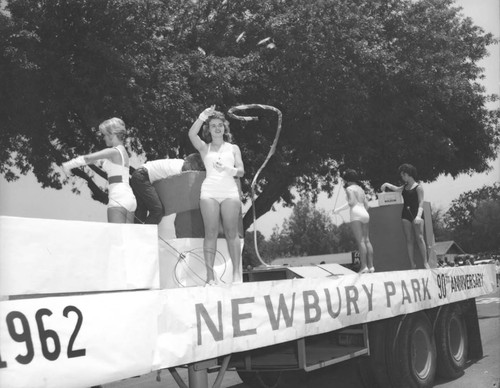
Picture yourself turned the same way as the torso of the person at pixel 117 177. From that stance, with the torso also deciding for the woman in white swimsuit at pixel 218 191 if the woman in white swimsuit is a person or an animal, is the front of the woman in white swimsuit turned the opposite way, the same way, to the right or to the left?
to the left

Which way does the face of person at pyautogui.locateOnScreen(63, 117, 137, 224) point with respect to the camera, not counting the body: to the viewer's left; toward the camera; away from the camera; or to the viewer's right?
to the viewer's left

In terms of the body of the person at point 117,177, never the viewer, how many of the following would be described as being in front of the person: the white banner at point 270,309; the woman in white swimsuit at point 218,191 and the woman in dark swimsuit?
0

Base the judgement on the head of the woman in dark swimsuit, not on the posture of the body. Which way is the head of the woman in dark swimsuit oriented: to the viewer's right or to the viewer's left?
to the viewer's left

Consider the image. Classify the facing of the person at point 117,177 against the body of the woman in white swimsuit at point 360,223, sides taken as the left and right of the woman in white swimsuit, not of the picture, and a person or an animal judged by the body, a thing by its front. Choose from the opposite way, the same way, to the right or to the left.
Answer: to the left

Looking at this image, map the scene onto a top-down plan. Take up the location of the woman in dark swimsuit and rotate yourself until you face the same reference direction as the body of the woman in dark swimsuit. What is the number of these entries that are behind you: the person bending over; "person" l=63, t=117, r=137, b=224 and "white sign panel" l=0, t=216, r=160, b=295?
0

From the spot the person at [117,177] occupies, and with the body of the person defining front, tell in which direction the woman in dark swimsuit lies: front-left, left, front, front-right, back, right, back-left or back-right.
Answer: back-right

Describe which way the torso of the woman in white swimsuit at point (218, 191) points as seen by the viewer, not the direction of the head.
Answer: toward the camera

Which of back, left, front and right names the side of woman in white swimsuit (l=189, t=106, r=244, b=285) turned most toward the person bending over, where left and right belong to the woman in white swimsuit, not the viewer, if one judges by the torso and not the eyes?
right

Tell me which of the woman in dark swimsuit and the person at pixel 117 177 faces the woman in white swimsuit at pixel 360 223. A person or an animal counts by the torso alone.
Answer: the woman in dark swimsuit

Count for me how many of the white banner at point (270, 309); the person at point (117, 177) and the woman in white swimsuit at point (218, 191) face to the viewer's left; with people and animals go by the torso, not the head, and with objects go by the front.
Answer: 1

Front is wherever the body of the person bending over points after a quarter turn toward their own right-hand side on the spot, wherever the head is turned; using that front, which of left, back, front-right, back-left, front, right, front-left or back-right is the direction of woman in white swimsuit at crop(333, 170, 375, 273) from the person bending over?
back-left

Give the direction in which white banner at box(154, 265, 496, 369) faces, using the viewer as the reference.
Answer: facing the viewer and to the right of the viewer

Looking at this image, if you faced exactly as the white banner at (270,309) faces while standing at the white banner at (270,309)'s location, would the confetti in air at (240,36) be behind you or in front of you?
behind

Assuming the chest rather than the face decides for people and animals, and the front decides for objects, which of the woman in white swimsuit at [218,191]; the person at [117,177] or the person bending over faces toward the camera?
the woman in white swimsuit

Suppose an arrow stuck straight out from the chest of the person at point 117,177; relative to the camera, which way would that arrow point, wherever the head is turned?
to the viewer's left

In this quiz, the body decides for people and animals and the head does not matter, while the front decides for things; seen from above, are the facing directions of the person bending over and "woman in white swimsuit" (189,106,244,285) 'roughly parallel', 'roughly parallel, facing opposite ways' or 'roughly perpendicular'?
roughly perpendicular

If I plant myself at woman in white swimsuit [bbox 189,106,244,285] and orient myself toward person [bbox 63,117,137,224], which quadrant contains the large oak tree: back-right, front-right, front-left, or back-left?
back-right

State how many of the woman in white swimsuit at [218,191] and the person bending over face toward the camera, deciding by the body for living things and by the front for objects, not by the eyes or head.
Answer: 1

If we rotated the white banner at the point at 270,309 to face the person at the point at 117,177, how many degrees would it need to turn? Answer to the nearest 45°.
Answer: approximately 135° to its right
